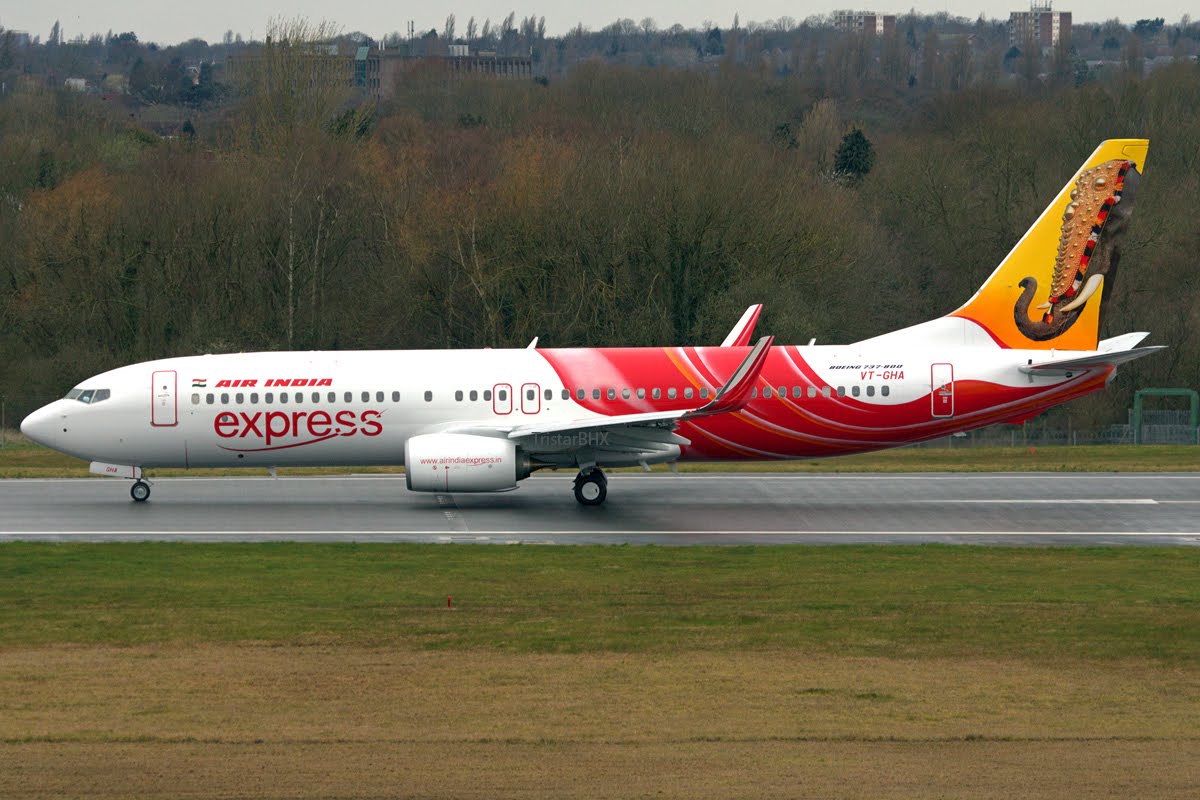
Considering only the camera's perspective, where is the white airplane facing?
facing to the left of the viewer
